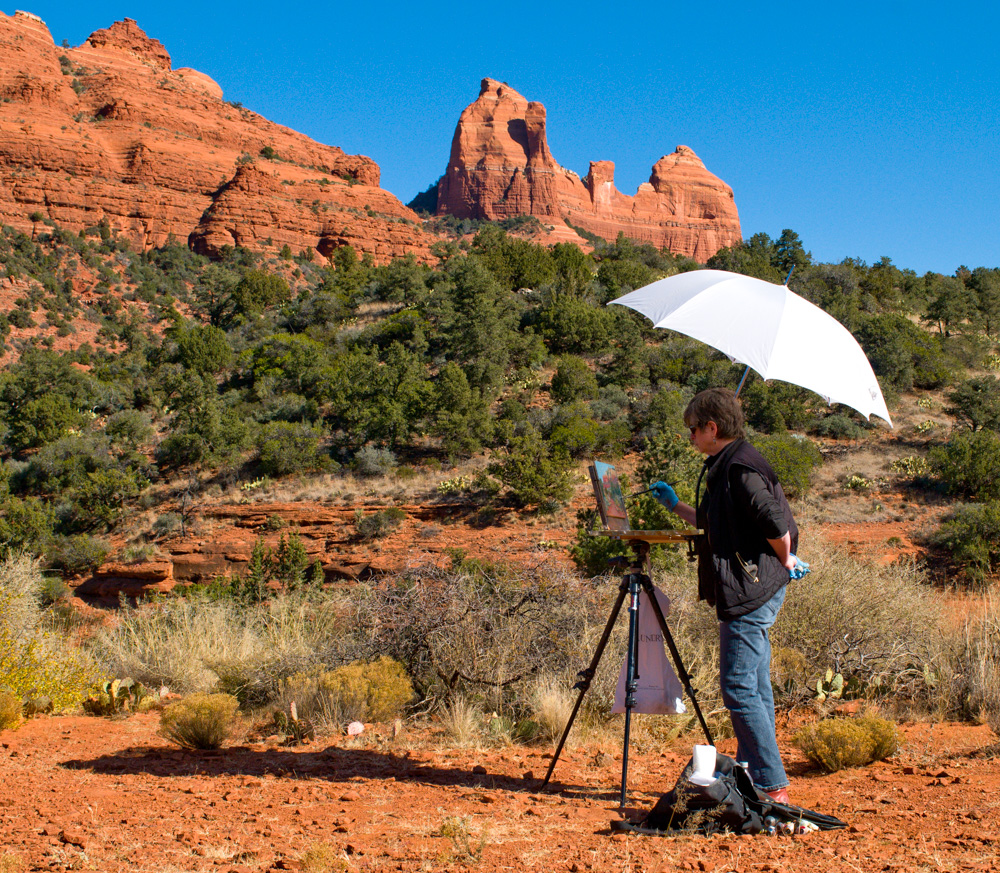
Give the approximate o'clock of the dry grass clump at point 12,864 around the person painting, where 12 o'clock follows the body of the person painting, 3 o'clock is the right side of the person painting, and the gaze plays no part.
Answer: The dry grass clump is roughly at 11 o'clock from the person painting.

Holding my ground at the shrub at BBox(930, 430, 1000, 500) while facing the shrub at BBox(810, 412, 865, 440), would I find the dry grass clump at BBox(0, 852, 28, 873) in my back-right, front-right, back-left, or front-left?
back-left

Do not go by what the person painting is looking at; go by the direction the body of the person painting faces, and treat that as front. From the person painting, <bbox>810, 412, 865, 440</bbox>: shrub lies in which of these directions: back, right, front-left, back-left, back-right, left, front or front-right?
right

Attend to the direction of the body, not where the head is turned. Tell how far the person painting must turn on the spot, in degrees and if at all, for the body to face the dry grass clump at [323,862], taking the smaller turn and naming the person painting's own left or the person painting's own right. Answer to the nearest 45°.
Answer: approximately 45° to the person painting's own left

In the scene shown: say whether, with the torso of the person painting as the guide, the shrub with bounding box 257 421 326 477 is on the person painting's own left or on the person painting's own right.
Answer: on the person painting's own right

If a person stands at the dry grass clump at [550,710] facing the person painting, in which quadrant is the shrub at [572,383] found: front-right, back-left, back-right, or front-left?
back-left

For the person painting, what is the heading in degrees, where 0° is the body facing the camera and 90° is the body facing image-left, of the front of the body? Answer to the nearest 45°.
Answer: approximately 90°

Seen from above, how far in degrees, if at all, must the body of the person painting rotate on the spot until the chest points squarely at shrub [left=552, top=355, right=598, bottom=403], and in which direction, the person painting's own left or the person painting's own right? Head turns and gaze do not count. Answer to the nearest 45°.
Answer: approximately 90° to the person painting's own right
